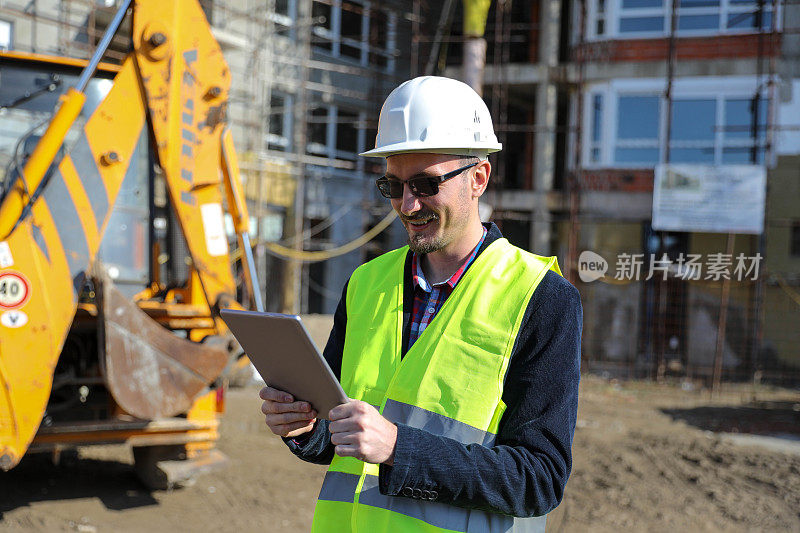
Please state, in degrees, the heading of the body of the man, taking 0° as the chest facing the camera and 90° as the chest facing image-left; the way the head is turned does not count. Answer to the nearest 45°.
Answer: approximately 45°

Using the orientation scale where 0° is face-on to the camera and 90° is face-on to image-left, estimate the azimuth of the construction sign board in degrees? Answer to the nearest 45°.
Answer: approximately 0°

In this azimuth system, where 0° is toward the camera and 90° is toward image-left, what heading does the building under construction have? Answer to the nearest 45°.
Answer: approximately 0°

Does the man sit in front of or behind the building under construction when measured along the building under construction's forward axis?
in front

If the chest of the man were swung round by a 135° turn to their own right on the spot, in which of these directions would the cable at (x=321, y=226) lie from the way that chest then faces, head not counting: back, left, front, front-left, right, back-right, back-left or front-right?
front

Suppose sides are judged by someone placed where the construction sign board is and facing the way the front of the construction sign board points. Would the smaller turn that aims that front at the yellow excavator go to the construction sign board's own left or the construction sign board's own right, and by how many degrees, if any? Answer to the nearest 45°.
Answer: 0° — it already faces it

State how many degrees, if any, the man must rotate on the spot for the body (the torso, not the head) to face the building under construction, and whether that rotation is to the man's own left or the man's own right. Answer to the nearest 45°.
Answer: approximately 135° to the man's own right

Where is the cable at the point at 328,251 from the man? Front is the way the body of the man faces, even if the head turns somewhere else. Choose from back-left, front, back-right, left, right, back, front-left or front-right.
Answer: back-right

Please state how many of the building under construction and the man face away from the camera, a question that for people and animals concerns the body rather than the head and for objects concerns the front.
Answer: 0

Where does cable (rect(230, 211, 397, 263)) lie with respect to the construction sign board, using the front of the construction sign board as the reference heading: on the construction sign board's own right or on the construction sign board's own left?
on the construction sign board's own right

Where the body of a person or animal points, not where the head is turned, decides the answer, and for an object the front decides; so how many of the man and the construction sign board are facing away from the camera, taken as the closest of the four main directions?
0

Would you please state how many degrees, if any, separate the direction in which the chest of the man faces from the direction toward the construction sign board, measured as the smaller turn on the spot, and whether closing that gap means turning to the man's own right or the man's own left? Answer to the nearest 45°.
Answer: approximately 135° to the man's own right
